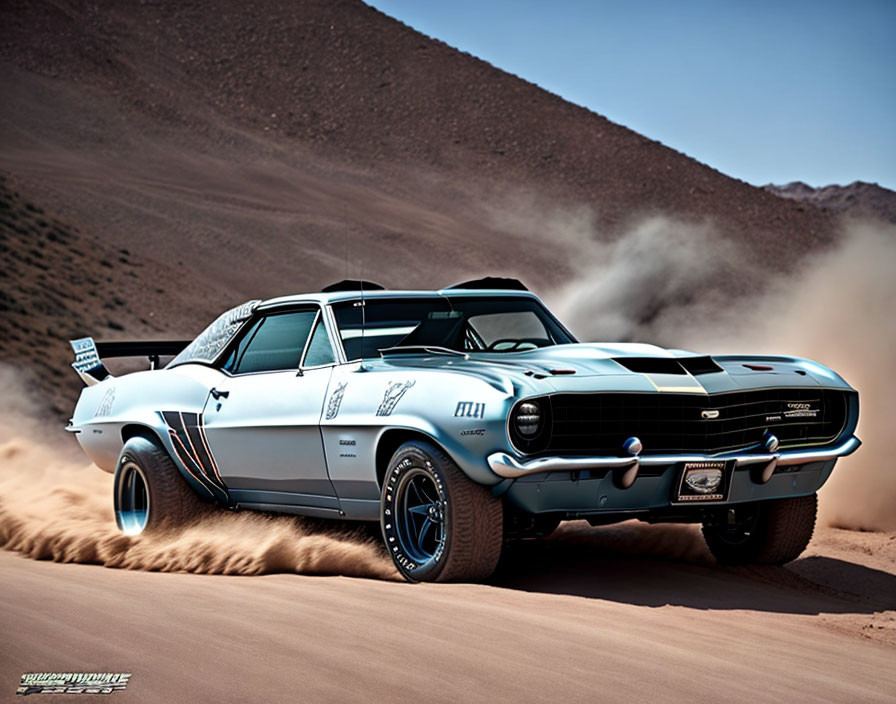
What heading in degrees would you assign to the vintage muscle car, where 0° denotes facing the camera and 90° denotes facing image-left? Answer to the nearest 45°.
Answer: approximately 315°
